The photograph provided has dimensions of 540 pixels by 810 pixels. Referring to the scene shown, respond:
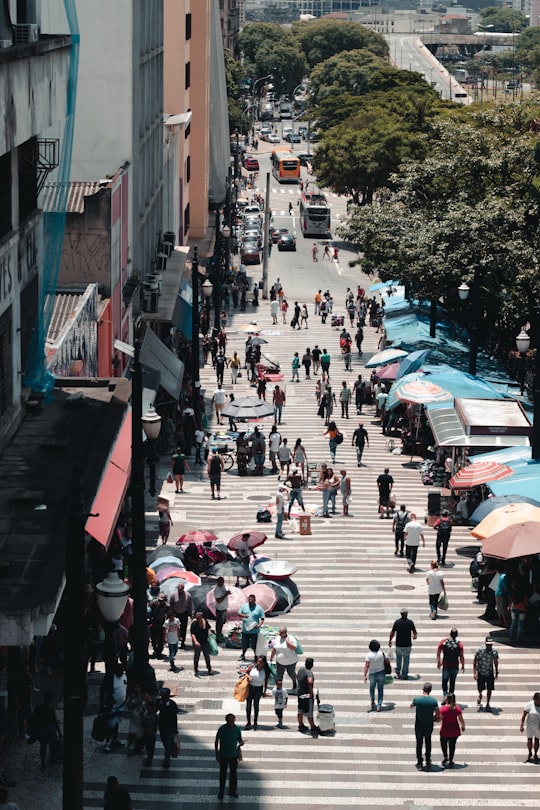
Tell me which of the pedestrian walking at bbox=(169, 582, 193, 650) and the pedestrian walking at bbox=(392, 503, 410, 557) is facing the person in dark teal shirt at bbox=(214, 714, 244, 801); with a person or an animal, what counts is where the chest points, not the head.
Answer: the pedestrian walking at bbox=(169, 582, 193, 650)

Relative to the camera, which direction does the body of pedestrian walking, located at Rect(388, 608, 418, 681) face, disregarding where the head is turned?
away from the camera

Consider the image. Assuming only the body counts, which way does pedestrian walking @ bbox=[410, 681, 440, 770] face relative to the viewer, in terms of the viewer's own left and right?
facing away from the viewer

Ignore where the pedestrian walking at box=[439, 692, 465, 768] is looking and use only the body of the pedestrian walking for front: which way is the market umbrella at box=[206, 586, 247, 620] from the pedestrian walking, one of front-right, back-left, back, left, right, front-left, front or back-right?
front-left

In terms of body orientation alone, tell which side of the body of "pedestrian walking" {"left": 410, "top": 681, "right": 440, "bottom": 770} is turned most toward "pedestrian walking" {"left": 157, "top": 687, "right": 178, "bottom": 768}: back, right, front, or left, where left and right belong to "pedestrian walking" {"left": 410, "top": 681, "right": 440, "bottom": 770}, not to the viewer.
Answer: left

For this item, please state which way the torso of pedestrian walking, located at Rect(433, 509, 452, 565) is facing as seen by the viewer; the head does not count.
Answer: away from the camera

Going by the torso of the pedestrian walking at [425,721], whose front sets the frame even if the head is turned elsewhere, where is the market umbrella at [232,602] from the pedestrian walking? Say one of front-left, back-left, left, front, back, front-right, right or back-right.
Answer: front-left

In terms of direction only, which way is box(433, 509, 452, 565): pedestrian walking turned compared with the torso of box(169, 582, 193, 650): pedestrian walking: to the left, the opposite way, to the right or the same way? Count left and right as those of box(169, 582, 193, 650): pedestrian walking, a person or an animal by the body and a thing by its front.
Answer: the opposite way

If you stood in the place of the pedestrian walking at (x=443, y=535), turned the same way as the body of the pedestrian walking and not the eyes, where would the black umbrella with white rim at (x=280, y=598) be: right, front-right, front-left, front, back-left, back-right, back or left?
back-left
